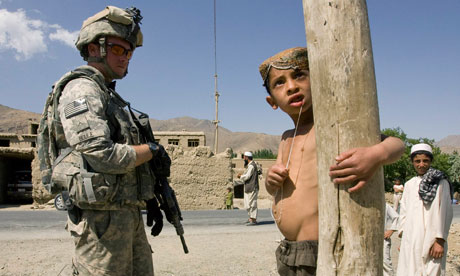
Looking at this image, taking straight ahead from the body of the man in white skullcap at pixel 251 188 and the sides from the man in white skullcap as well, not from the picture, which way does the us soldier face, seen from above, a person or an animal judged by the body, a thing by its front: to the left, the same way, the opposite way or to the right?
the opposite way

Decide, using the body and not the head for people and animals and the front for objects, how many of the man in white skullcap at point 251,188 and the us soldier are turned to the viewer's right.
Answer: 1

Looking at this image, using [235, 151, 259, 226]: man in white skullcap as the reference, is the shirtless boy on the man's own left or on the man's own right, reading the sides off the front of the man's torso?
on the man's own left

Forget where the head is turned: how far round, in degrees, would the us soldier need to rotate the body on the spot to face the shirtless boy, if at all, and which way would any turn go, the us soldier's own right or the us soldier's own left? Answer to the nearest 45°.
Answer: approximately 45° to the us soldier's own right

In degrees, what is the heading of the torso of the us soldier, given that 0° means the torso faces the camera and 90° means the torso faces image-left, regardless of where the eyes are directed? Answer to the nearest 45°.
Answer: approximately 270°

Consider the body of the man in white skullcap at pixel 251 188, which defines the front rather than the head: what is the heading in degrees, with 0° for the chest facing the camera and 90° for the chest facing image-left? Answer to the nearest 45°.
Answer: approximately 90°

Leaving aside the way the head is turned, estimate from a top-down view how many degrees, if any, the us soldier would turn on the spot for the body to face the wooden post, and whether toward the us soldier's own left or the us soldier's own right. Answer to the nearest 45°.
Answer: approximately 45° to the us soldier's own right
